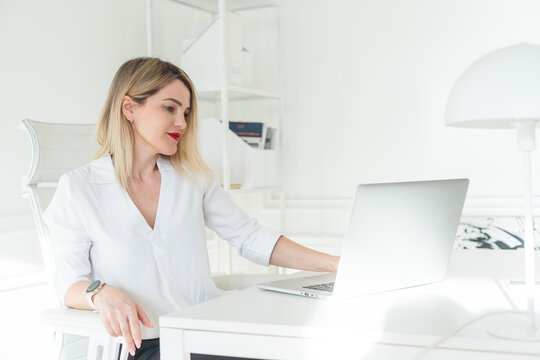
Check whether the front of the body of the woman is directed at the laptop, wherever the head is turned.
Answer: yes

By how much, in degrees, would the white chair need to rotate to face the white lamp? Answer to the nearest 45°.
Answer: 0° — it already faces it

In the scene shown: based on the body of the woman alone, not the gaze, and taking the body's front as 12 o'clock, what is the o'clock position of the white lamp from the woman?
The white lamp is roughly at 12 o'clock from the woman.

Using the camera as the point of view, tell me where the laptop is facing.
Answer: facing away from the viewer and to the left of the viewer

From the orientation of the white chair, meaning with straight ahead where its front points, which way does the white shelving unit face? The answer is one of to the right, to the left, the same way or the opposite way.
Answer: to the right

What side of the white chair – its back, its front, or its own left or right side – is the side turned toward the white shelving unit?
left
